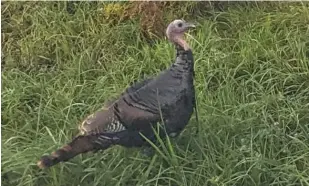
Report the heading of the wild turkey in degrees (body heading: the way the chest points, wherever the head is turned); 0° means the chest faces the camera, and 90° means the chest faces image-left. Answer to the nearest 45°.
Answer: approximately 270°
